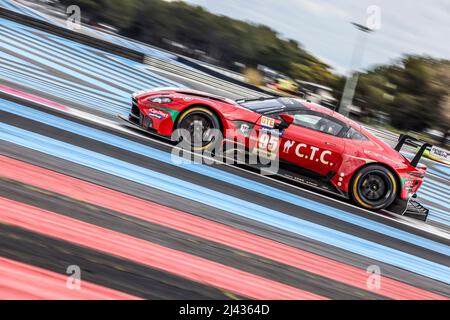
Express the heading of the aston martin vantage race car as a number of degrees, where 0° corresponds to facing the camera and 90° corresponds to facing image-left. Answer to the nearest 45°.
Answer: approximately 90°
